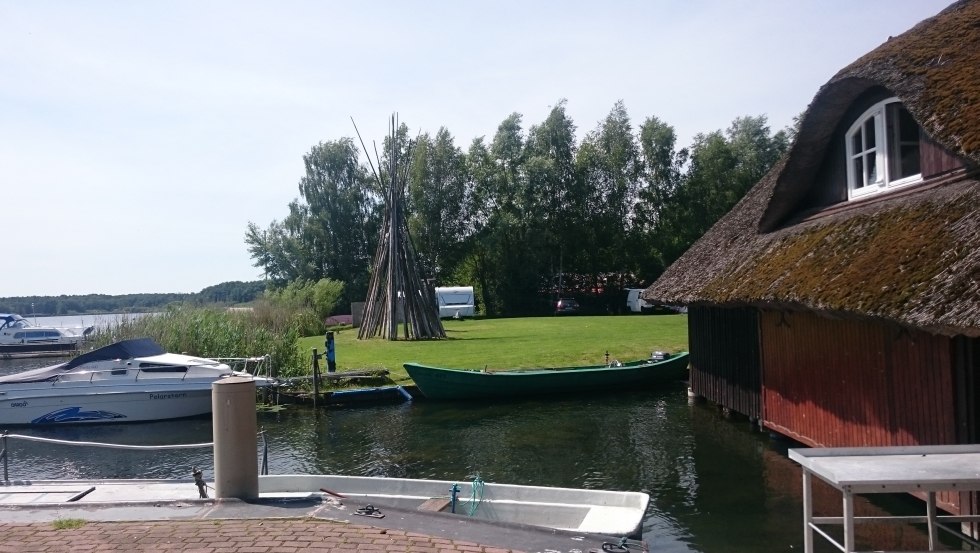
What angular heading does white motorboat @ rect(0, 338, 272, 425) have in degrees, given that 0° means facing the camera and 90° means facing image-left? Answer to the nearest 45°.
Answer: approximately 270°

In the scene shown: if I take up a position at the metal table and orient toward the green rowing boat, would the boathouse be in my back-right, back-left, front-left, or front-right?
front-right

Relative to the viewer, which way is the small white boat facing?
to the viewer's right

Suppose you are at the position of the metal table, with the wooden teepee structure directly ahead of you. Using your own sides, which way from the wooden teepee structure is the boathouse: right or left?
right

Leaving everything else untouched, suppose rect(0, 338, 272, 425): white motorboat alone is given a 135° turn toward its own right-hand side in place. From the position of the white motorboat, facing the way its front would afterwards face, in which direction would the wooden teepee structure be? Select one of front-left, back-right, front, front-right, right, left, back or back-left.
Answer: back
